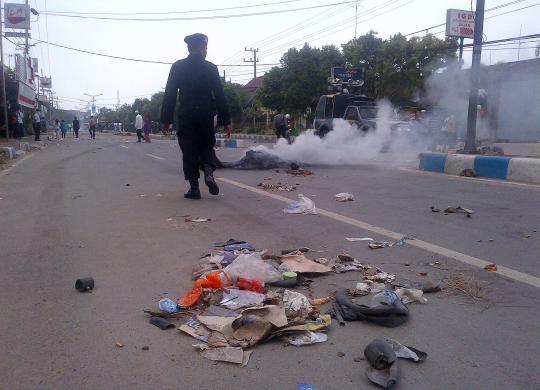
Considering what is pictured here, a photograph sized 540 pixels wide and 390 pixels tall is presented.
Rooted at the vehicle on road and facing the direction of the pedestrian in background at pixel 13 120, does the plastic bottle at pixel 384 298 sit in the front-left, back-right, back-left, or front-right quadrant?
back-left

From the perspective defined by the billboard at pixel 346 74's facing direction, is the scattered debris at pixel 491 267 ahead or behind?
ahead

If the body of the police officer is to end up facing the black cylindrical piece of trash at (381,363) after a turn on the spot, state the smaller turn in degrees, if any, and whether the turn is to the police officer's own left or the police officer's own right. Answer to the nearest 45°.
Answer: approximately 180°

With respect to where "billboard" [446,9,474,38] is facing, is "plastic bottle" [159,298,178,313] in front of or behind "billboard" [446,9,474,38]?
in front

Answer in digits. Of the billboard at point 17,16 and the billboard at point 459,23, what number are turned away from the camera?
0

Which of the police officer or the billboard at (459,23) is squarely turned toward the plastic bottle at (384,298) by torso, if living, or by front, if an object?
the billboard

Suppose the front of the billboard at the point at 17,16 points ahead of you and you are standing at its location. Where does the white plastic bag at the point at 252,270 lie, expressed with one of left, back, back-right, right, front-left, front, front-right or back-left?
front

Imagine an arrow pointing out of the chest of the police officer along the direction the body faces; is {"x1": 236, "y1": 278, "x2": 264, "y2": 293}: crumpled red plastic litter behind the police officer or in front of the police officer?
behind

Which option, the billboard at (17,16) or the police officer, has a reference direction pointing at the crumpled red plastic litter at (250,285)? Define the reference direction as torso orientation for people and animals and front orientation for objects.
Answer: the billboard

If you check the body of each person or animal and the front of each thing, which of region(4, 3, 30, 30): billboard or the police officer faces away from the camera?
the police officer

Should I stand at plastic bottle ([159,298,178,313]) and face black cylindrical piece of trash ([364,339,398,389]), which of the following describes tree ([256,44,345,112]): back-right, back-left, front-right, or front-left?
back-left

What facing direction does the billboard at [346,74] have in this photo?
toward the camera

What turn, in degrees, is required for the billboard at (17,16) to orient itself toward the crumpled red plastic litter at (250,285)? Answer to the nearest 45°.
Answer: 0° — it already faces it

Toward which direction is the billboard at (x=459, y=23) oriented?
toward the camera

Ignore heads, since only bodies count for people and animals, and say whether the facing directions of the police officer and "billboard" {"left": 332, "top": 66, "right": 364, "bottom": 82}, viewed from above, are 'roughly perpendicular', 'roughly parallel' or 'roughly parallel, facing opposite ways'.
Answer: roughly parallel, facing opposite ways

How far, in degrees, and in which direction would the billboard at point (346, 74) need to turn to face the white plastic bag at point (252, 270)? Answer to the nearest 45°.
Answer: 0° — it already faces it

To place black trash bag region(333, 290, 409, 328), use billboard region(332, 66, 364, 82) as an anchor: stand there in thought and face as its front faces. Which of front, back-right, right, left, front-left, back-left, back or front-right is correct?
front

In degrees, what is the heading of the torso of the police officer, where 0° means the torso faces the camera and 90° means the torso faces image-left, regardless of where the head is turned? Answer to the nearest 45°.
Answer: approximately 180°
